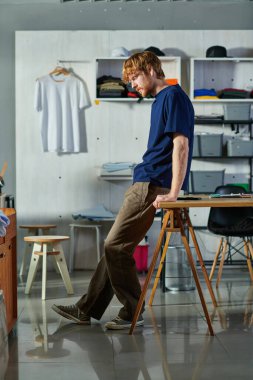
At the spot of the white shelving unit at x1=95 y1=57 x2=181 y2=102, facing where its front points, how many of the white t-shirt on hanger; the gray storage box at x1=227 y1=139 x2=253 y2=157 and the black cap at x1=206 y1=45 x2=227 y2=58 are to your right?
1

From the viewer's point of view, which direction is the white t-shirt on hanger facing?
toward the camera

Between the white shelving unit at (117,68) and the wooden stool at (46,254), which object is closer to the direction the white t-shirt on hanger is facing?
the wooden stool

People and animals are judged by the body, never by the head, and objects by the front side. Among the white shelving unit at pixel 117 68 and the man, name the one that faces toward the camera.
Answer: the white shelving unit

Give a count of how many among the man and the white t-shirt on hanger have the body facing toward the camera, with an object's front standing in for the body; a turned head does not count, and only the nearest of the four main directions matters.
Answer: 1

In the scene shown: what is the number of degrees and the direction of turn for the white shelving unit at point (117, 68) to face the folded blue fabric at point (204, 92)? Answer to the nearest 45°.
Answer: approximately 90° to its left

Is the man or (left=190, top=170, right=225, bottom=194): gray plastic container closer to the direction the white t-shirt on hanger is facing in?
the man

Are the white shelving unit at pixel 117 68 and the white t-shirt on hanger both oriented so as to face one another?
no

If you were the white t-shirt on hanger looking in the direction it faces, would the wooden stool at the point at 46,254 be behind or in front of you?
in front

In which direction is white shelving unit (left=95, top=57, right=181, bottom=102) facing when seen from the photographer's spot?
facing the viewer

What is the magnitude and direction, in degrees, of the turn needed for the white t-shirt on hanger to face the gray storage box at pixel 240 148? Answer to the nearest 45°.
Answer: approximately 90° to its left
